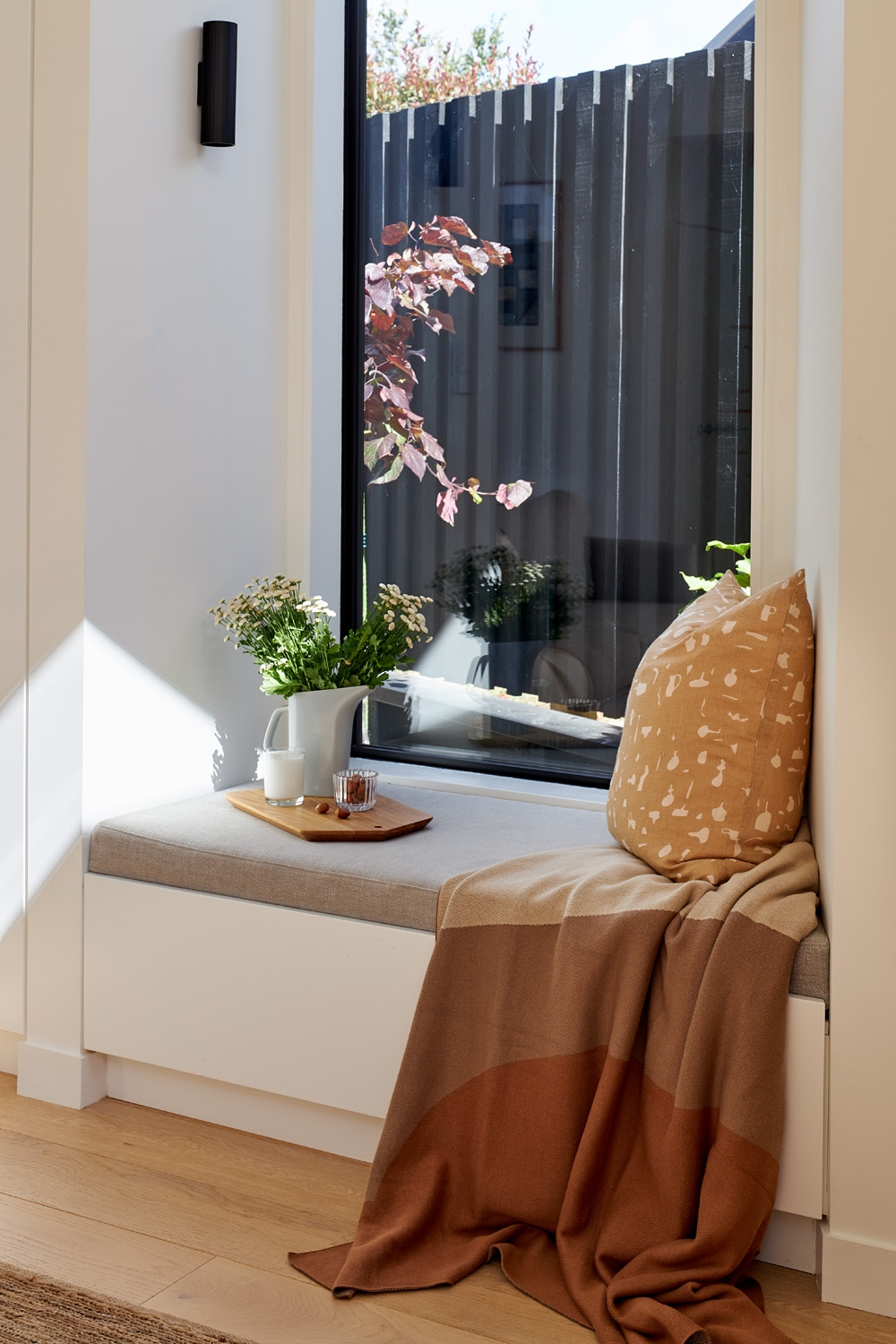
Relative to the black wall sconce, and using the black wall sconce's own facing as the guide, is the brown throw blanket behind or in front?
in front

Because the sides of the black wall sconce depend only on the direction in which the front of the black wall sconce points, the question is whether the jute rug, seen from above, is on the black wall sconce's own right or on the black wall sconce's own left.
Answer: on the black wall sconce's own right

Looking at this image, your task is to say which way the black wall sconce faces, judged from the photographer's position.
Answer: facing the viewer and to the right of the viewer
